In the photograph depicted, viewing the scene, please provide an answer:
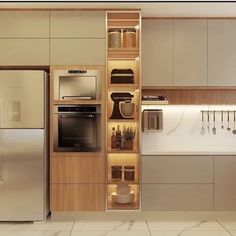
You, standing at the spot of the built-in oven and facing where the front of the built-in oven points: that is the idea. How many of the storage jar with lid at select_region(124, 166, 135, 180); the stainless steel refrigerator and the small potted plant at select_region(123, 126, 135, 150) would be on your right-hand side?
1

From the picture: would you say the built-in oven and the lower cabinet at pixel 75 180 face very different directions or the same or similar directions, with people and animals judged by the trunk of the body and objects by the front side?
same or similar directions

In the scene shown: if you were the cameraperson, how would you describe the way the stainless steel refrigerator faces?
facing the viewer

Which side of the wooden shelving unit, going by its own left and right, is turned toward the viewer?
front

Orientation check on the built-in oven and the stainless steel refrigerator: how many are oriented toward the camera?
2

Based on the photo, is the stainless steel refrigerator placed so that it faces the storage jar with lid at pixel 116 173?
no

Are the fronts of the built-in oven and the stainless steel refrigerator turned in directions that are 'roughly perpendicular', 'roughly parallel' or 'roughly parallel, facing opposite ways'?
roughly parallel

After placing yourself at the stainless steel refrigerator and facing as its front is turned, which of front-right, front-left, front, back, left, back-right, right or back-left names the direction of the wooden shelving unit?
left

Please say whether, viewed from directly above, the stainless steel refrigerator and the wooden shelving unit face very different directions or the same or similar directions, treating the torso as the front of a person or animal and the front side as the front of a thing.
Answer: same or similar directions

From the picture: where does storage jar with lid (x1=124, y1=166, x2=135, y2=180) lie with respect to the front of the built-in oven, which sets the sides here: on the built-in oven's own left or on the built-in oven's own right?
on the built-in oven's own left
